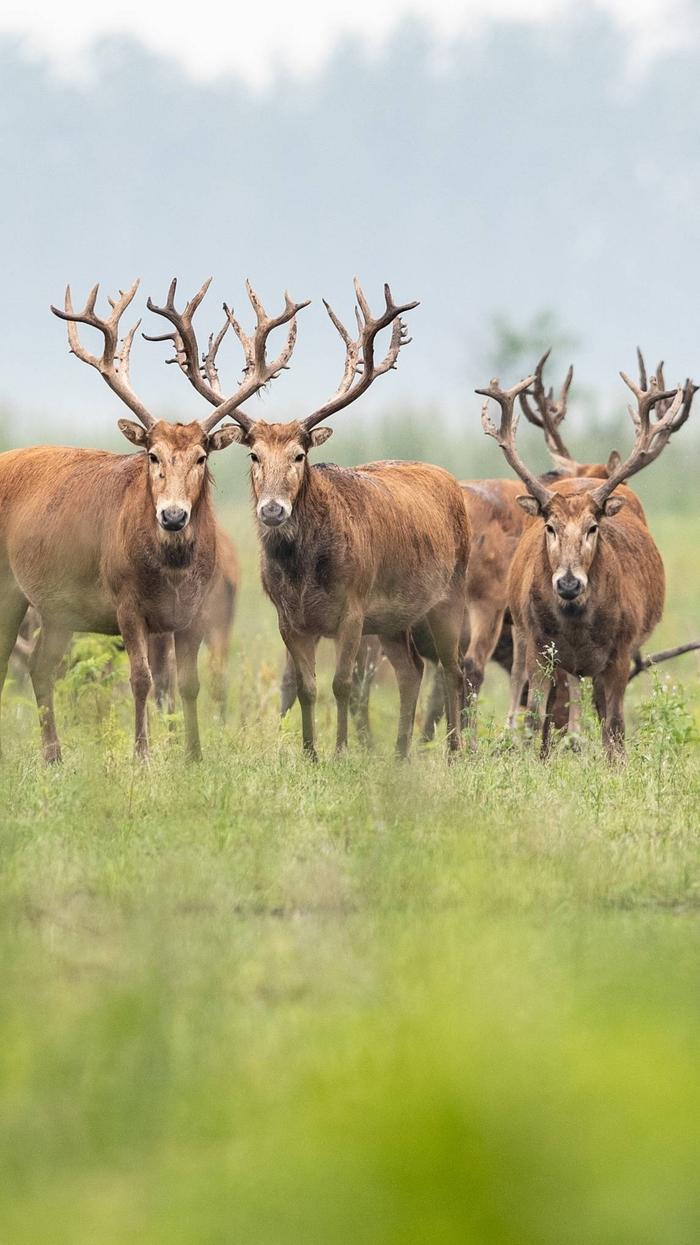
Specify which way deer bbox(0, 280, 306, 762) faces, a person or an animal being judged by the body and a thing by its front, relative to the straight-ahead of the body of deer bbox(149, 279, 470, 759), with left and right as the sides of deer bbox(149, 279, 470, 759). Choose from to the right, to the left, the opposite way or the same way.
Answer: to the left

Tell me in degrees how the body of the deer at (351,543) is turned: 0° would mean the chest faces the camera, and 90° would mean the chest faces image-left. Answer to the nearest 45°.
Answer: approximately 45°

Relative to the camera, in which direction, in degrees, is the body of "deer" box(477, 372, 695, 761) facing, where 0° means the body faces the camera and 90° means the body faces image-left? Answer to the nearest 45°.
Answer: approximately 0°

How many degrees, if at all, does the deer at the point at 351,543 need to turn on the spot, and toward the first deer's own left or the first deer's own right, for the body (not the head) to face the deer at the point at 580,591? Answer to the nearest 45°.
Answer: approximately 135° to the first deer's own left

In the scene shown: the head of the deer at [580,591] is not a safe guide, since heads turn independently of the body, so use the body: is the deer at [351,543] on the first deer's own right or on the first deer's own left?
on the first deer's own right

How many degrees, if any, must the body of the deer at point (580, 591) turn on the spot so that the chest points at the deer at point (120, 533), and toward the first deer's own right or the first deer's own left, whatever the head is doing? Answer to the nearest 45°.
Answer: approximately 90° to the first deer's own right

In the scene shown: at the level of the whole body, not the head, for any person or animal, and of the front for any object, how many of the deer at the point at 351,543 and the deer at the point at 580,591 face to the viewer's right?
0

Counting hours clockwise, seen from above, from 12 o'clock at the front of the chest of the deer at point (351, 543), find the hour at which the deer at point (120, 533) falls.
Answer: the deer at point (120, 533) is roughly at 1 o'clock from the deer at point (351, 543).

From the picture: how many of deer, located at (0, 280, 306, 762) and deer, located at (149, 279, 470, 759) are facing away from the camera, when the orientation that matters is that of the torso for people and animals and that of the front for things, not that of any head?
0

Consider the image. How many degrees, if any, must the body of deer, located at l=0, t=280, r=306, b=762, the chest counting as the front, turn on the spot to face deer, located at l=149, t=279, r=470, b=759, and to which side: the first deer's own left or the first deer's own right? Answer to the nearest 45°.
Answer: approximately 45° to the first deer's own left
